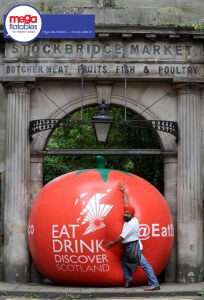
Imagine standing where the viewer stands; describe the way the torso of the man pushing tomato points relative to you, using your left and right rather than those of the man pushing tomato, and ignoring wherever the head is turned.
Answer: facing the viewer and to the left of the viewer
